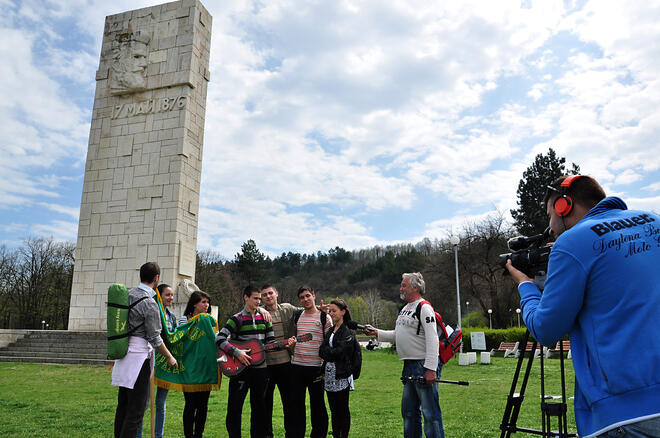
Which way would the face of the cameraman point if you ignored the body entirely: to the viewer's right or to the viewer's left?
to the viewer's left

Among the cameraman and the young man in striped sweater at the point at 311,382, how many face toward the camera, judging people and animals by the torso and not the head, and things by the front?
1

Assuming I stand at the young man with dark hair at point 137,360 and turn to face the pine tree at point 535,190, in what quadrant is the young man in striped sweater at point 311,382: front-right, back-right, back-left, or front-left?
front-right

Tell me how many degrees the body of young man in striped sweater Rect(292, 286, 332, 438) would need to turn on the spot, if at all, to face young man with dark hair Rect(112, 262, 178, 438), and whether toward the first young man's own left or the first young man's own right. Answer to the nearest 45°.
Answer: approximately 45° to the first young man's own right

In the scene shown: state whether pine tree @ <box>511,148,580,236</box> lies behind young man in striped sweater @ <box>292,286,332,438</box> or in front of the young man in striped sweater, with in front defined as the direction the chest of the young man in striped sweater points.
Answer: behind

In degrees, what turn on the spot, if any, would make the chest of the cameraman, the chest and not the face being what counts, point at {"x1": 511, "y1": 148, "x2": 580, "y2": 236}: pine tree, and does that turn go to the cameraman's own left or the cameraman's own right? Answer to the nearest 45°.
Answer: approximately 45° to the cameraman's own right

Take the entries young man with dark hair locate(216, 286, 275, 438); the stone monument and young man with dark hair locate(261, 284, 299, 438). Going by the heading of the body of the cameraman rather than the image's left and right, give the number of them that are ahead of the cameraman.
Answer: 3

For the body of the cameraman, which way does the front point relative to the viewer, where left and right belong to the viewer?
facing away from the viewer and to the left of the viewer

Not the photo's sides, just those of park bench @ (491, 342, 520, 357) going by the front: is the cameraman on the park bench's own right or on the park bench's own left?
on the park bench's own left

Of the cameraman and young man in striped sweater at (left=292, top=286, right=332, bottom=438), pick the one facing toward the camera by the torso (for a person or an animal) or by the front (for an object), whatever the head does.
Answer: the young man in striped sweater

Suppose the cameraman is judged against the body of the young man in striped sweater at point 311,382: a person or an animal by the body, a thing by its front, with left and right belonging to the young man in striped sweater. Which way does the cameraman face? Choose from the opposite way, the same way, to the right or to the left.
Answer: the opposite way

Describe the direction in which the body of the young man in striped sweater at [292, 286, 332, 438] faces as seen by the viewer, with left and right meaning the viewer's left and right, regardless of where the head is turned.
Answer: facing the viewer

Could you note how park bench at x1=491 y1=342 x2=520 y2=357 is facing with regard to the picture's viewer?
facing the viewer and to the left of the viewer

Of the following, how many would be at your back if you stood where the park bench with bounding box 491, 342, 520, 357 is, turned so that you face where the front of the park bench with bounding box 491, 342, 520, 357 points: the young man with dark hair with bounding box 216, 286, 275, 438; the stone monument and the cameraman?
0

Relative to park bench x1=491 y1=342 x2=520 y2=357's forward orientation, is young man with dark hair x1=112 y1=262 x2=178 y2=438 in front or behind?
in front

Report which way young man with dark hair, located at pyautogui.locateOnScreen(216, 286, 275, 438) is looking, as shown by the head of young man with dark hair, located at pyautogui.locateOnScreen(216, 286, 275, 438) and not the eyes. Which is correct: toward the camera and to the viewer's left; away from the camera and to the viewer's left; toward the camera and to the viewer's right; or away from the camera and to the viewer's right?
toward the camera and to the viewer's right
